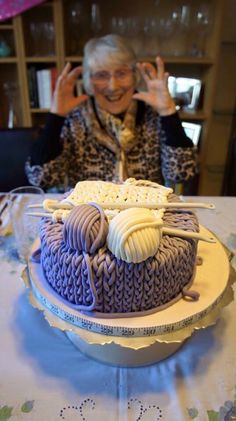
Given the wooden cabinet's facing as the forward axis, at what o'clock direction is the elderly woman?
The elderly woman is roughly at 12 o'clock from the wooden cabinet.

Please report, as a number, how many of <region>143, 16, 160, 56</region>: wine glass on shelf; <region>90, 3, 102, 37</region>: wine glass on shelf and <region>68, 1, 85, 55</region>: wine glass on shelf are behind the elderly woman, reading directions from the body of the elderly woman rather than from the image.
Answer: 3

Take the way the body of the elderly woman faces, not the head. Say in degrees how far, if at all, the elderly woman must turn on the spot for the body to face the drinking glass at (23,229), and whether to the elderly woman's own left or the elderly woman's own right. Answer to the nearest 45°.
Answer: approximately 45° to the elderly woman's own right

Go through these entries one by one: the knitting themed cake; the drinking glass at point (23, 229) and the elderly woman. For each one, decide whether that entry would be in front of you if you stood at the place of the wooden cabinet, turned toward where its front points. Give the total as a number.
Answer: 3

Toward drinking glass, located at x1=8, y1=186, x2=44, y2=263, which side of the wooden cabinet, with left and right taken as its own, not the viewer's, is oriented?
front

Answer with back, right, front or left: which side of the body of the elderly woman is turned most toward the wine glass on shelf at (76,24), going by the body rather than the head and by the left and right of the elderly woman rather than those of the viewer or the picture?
back

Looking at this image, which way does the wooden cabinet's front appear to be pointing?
toward the camera

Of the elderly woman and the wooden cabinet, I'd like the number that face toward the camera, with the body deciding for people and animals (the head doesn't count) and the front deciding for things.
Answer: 2

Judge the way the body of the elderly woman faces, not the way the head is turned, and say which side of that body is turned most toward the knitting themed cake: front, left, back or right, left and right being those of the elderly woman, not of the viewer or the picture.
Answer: front

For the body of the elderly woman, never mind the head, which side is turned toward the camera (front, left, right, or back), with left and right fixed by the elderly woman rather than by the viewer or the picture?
front

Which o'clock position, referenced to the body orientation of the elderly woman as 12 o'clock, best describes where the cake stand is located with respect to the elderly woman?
The cake stand is roughly at 12 o'clock from the elderly woman.
